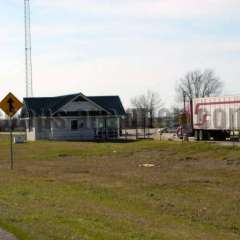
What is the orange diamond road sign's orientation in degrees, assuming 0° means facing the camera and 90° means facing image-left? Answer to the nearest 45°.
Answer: approximately 0°
